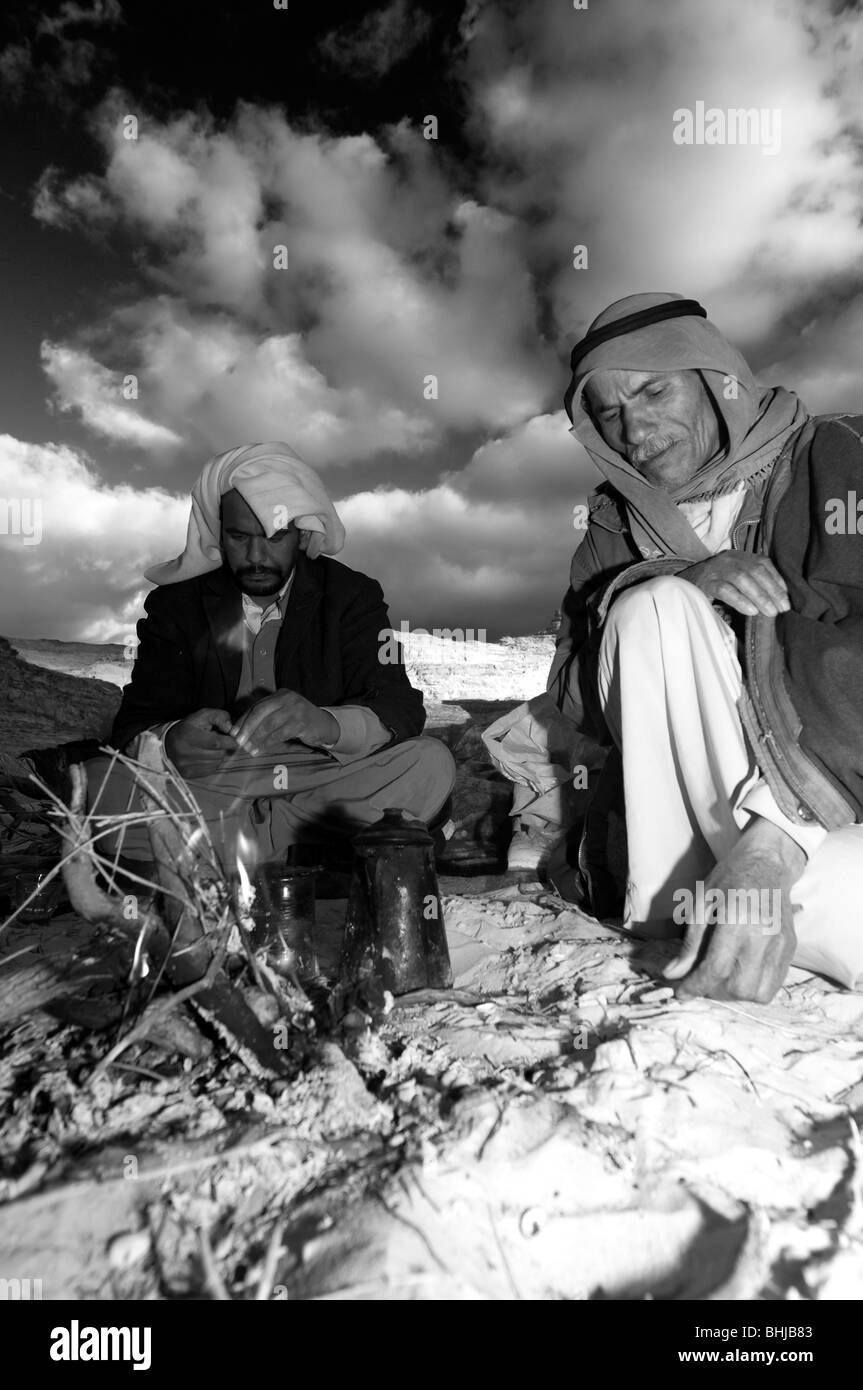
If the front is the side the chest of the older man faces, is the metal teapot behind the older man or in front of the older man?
in front

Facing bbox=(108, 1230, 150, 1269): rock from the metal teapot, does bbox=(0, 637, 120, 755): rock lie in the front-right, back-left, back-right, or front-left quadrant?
back-right

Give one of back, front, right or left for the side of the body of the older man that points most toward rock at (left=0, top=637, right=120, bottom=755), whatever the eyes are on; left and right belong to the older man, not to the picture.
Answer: right

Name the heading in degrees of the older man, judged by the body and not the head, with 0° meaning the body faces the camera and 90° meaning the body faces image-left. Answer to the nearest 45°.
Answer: approximately 45°

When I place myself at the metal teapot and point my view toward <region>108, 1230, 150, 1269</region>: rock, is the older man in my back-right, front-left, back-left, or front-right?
back-left

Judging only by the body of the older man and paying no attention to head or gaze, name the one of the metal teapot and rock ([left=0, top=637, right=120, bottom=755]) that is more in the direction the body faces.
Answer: the metal teapot

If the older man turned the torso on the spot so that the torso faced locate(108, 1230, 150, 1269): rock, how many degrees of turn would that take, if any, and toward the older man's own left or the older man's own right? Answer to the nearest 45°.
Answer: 0° — they already face it
